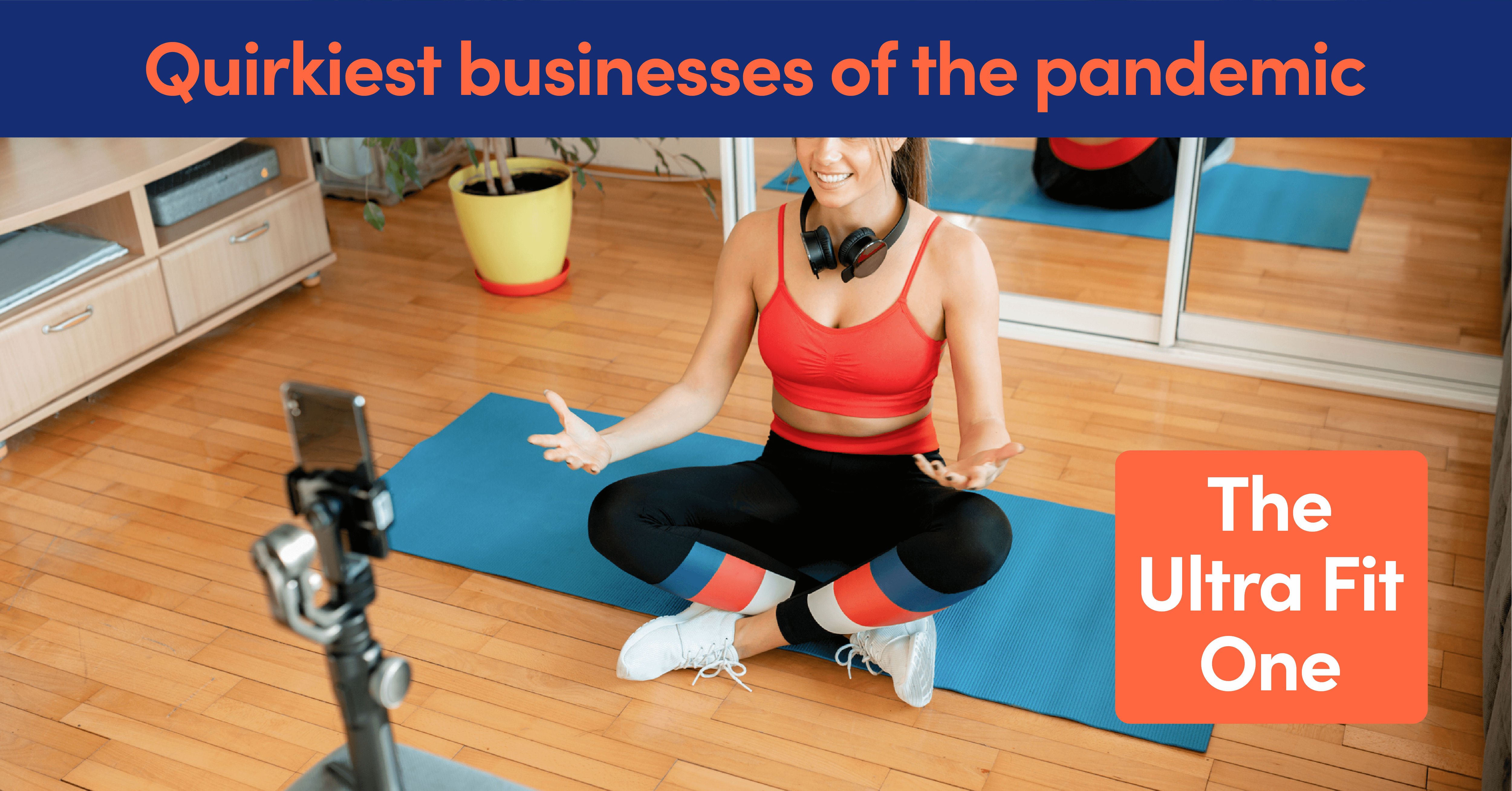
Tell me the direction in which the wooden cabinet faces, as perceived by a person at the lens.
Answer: facing the viewer and to the right of the viewer

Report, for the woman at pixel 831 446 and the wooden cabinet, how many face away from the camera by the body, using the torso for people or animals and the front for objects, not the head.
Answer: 0

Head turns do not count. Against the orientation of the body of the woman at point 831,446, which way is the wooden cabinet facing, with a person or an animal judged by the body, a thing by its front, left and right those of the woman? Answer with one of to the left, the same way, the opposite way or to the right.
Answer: to the left

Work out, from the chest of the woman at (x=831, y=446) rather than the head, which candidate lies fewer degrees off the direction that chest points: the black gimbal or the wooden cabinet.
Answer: the black gimbal

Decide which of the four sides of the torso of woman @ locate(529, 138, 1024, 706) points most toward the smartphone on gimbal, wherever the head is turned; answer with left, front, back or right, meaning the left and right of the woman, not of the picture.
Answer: front

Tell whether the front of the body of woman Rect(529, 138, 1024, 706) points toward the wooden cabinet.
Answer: no

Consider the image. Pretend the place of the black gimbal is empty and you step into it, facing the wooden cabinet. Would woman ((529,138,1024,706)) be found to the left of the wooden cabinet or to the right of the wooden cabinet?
right

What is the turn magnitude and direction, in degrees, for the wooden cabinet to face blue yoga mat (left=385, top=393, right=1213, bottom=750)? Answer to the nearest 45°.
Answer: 0° — it already faces it

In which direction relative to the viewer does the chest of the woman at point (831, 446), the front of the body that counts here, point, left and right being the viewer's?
facing the viewer
